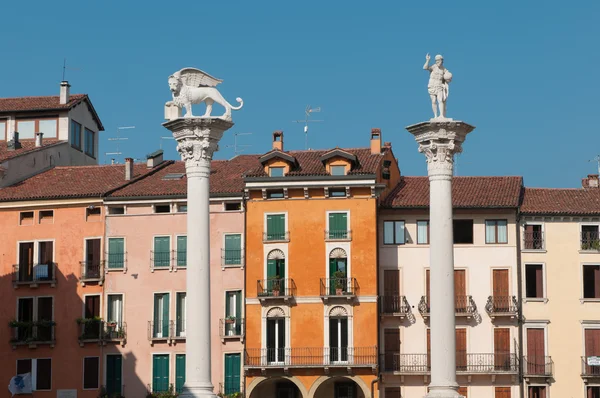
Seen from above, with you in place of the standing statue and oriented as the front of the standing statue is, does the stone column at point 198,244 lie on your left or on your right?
on your right

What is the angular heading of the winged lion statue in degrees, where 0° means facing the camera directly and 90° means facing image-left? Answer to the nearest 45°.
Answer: approximately 90°

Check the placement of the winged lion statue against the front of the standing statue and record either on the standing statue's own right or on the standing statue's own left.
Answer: on the standing statue's own right

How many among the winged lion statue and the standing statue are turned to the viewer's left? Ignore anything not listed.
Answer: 1

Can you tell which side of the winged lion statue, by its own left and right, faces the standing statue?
back

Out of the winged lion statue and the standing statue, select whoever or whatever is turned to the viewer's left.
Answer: the winged lion statue

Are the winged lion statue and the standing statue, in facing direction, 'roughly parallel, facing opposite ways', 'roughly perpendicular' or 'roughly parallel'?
roughly perpendicular

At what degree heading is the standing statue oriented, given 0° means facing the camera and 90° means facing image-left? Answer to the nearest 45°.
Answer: approximately 0°
